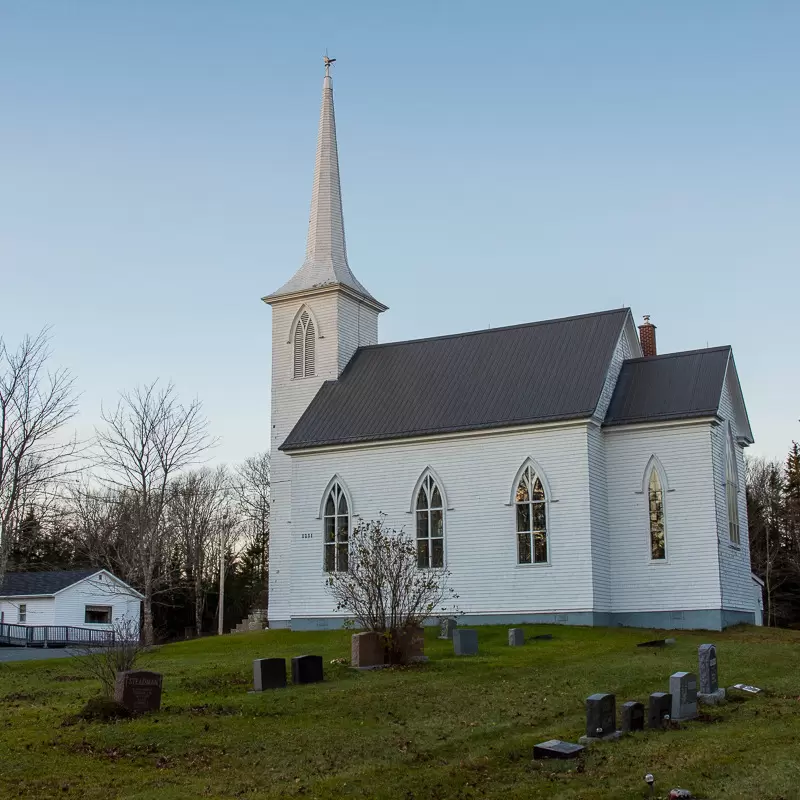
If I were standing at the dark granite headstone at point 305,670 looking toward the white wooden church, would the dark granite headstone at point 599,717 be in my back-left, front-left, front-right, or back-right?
back-right

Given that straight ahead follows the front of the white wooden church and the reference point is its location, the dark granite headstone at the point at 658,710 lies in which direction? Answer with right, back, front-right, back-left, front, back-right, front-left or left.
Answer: back-left

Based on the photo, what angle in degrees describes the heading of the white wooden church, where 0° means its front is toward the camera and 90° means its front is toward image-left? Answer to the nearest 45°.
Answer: approximately 135°

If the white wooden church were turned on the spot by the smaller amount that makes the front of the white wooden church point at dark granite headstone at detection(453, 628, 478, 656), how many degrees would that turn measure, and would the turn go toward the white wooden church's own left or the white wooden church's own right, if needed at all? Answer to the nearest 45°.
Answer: approximately 135° to the white wooden church's own left

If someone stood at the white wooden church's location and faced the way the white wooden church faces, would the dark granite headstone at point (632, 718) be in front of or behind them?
behind

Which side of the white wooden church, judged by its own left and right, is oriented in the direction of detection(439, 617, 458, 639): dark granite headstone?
left

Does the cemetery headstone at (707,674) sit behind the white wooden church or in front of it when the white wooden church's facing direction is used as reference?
behind

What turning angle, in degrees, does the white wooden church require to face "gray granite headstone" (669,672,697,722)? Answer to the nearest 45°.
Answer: approximately 135° to its left
